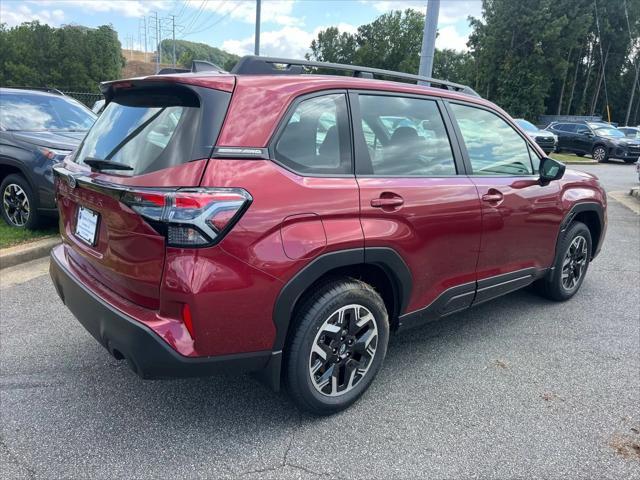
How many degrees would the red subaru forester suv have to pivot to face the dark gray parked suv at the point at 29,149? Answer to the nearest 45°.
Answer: approximately 90° to its left

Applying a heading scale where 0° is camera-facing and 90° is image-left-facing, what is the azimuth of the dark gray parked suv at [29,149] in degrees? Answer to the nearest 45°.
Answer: approximately 315°

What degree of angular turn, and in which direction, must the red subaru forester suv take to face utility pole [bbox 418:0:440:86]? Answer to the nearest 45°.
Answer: approximately 45° to its left

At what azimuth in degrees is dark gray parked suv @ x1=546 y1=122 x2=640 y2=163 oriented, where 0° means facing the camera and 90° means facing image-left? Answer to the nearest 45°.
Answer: approximately 315°

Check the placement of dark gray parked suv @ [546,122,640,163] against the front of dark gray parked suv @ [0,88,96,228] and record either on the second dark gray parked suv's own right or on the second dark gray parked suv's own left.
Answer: on the second dark gray parked suv's own left

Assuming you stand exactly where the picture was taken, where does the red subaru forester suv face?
facing away from the viewer and to the right of the viewer
